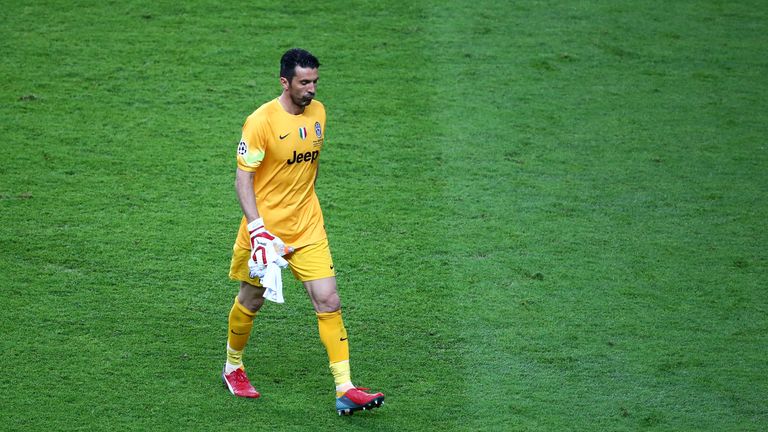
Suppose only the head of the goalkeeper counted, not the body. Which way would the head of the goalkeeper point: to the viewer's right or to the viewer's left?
to the viewer's right

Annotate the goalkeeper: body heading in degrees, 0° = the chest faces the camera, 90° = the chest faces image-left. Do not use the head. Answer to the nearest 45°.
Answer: approximately 315°
